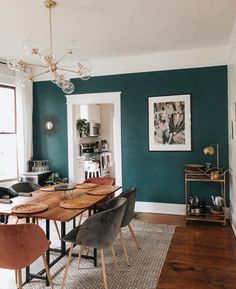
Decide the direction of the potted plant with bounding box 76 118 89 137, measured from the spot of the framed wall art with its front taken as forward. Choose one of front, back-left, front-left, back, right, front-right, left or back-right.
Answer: back-right

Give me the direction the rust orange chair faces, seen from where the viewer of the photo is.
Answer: facing away from the viewer and to the right of the viewer

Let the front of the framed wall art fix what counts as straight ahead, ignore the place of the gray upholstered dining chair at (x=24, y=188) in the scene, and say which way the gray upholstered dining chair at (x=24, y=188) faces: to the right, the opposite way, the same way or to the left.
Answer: to the left

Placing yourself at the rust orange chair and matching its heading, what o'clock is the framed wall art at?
The framed wall art is roughly at 12 o'clock from the rust orange chair.

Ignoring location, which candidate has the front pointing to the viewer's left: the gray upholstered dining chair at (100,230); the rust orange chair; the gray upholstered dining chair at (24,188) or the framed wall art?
the gray upholstered dining chair at (100,230)

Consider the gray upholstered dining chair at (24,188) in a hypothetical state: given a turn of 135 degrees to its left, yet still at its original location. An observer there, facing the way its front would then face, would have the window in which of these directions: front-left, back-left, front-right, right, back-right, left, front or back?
front

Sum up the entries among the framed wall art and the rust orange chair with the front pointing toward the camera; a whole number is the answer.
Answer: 1

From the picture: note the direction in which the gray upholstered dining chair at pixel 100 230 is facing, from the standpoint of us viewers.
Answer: facing to the left of the viewer

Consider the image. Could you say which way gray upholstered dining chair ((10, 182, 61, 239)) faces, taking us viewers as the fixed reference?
facing the viewer and to the right of the viewer

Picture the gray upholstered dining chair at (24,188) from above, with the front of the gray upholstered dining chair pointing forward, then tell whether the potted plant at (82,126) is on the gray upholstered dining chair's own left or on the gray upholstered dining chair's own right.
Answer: on the gray upholstered dining chair's own left

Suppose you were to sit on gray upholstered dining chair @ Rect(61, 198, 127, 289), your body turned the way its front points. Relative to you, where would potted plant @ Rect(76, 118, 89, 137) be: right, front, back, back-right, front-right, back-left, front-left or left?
right

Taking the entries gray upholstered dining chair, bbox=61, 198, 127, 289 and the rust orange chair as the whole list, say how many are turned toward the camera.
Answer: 0

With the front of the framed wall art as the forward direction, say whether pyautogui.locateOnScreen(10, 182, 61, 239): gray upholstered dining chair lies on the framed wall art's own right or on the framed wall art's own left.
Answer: on the framed wall art's own right

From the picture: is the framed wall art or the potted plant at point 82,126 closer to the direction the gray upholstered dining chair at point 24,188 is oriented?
the framed wall art

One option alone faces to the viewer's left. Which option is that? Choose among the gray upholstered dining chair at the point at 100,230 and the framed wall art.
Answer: the gray upholstered dining chair

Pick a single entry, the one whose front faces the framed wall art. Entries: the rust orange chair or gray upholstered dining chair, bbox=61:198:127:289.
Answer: the rust orange chair
